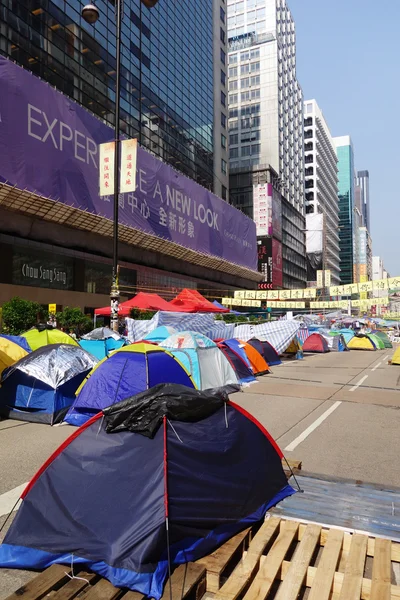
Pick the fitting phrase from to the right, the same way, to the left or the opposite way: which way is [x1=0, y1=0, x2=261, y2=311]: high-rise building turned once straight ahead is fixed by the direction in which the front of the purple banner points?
the same way

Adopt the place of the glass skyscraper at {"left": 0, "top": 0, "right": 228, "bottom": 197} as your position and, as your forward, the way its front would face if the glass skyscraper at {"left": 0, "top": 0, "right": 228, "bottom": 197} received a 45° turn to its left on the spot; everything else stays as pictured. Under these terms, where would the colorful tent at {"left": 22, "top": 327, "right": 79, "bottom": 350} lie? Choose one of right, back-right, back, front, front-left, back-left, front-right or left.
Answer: right

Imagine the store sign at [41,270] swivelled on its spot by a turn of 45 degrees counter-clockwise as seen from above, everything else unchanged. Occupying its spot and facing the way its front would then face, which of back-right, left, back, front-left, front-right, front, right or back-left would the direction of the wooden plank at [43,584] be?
right

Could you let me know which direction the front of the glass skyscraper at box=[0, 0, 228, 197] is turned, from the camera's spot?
facing the viewer and to the right of the viewer

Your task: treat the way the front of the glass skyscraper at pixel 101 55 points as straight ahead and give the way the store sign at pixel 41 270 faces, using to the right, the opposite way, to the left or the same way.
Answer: the same way

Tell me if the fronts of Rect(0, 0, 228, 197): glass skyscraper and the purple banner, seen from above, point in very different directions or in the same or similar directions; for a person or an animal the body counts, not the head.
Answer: same or similar directions

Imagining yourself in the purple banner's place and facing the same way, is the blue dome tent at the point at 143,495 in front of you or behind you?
in front

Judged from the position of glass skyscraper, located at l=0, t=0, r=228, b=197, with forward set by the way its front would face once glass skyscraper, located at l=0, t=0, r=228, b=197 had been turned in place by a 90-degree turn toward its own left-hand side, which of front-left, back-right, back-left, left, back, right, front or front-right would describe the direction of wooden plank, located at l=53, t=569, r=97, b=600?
back-right

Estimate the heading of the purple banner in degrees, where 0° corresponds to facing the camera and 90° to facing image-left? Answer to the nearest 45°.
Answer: approximately 315°

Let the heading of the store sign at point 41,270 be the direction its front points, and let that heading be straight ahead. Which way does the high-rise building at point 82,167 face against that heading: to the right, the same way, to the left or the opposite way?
the same way

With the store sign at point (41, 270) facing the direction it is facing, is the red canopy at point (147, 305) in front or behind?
in front

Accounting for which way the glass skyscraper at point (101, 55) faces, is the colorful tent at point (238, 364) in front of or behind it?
in front
